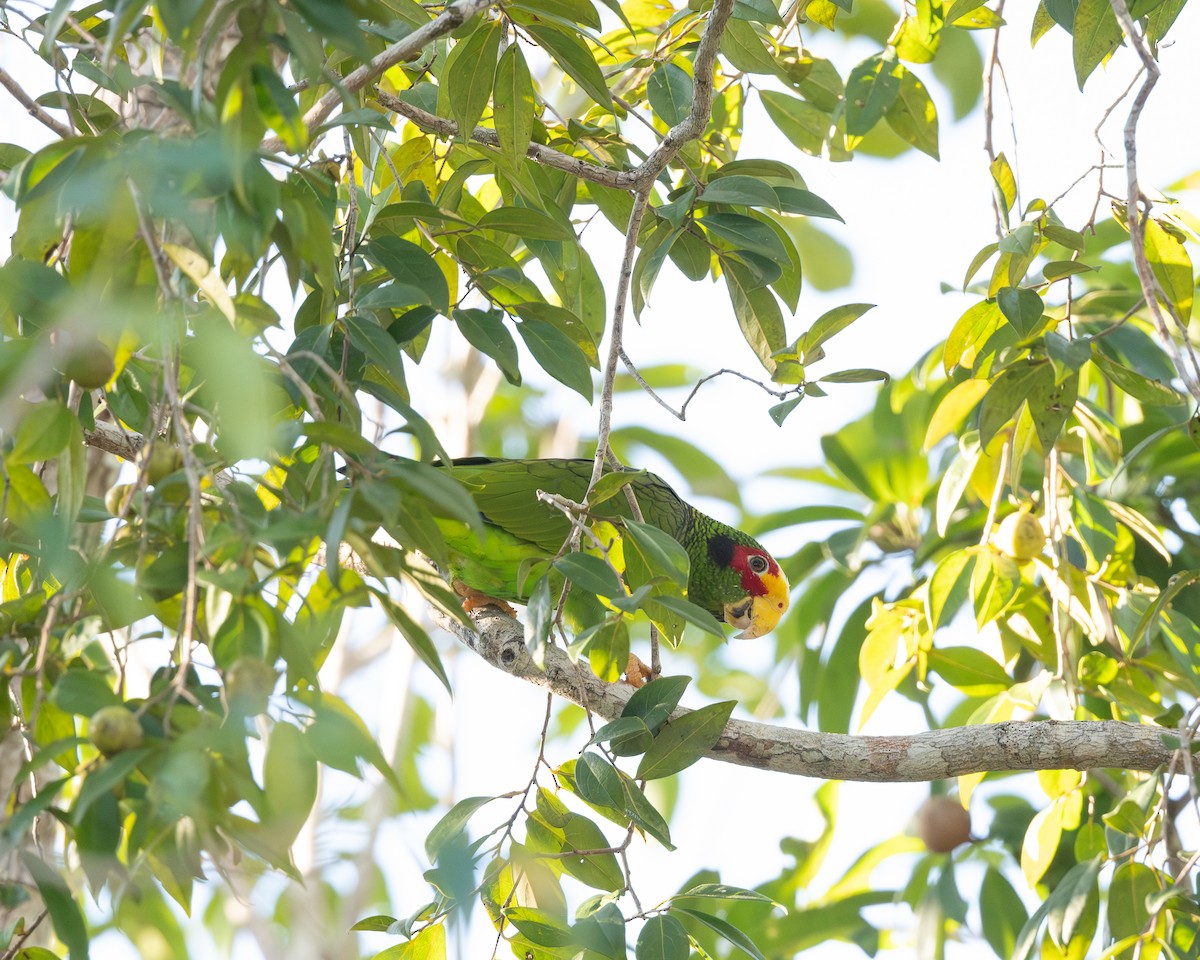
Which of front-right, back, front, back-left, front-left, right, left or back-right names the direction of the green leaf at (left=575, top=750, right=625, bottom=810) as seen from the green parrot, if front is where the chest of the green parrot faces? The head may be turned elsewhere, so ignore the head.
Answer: right

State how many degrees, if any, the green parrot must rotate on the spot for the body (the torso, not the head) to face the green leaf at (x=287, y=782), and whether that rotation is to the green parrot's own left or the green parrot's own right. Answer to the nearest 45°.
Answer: approximately 90° to the green parrot's own right

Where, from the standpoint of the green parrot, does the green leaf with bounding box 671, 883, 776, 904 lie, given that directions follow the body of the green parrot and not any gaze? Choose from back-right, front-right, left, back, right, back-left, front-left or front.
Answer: right

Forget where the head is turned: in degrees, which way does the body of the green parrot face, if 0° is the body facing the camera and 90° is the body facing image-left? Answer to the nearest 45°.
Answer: approximately 270°

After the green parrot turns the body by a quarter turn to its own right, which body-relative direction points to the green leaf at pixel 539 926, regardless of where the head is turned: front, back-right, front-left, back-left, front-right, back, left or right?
front
